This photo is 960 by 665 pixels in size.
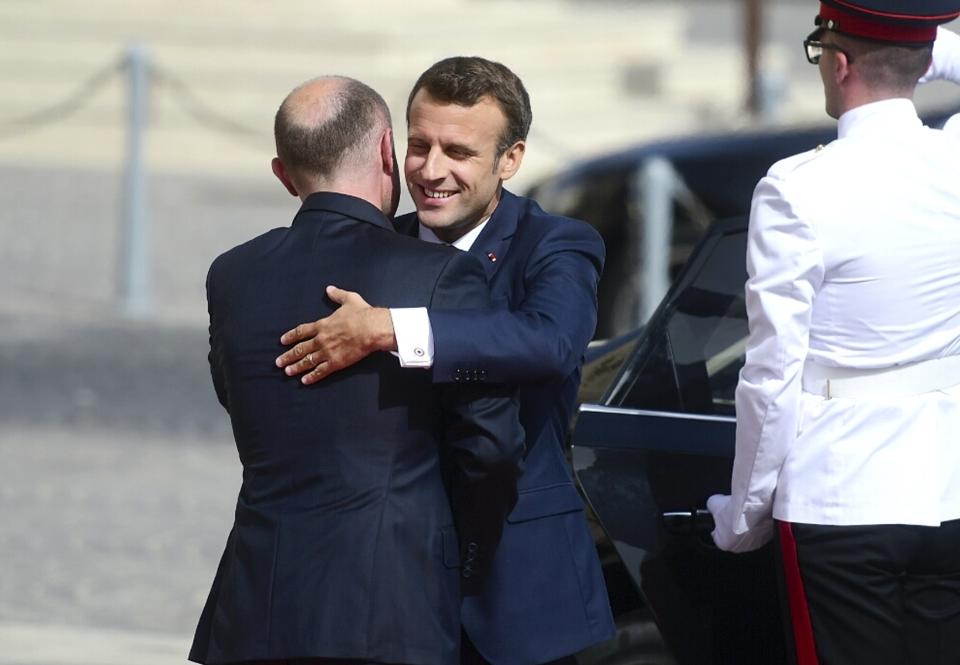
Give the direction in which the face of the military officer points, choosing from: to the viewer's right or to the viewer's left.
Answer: to the viewer's left

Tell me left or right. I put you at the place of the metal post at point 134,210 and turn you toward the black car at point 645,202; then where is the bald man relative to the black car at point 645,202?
right

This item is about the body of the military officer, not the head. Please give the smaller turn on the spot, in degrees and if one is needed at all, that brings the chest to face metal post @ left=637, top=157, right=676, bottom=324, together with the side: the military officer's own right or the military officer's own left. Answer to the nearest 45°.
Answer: approximately 45° to the military officer's own right

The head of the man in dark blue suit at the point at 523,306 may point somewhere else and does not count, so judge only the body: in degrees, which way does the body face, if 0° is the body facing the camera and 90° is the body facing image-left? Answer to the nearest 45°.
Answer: approximately 45°

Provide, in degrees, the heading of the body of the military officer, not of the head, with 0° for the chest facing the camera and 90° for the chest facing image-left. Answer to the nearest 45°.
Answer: approximately 135°

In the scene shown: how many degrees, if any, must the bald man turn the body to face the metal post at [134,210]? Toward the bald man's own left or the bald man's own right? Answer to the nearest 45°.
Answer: approximately 45° to the bald man's own left

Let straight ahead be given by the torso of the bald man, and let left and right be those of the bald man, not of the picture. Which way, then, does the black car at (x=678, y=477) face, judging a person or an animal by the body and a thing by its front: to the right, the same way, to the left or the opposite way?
to the right

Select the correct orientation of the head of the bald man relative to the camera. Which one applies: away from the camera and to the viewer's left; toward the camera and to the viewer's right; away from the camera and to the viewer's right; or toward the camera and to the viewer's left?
away from the camera and to the viewer's right

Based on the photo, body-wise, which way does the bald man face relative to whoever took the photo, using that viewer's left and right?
facing away from the viewer and to the right of the viewer
